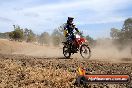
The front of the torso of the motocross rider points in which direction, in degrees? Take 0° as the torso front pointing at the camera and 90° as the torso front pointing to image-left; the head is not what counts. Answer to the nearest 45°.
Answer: approximately 315°

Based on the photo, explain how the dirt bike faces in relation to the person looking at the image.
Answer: facing the viewer and to the right of the viewer
